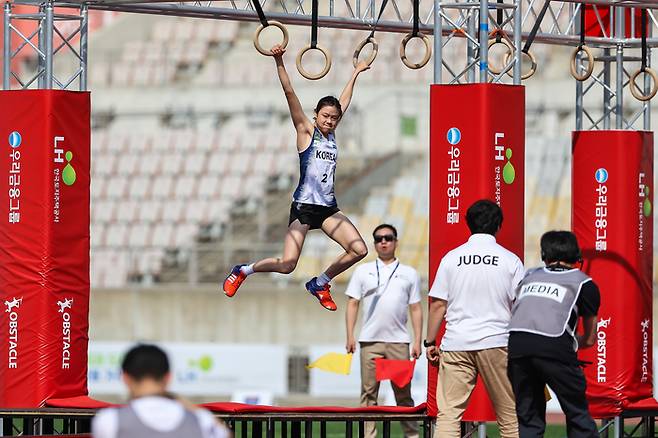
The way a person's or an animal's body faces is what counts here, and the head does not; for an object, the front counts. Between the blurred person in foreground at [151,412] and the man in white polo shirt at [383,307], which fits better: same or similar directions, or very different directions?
very different directions

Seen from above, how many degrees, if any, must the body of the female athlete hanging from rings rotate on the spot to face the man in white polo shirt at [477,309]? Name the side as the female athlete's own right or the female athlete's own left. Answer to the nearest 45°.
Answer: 0° — they already face them

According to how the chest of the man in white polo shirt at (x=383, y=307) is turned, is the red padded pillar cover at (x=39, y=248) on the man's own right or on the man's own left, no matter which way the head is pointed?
on the man's own right

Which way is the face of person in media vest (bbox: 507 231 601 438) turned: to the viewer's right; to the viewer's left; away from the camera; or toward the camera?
away from the camera

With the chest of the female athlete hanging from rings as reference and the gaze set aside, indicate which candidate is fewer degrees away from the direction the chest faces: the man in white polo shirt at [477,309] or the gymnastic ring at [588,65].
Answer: the man in white polo shirt

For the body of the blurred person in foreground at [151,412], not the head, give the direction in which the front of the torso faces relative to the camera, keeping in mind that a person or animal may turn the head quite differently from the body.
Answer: away from the camera

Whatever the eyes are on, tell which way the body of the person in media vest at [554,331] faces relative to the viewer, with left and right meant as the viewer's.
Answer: facing away from the viewer and to the right of the viewer

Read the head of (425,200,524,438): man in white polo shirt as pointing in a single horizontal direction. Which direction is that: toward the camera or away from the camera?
away from the camera

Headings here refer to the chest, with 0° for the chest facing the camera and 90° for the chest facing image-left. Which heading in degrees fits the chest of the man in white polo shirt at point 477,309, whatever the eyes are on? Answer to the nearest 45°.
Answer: approximately 180°
